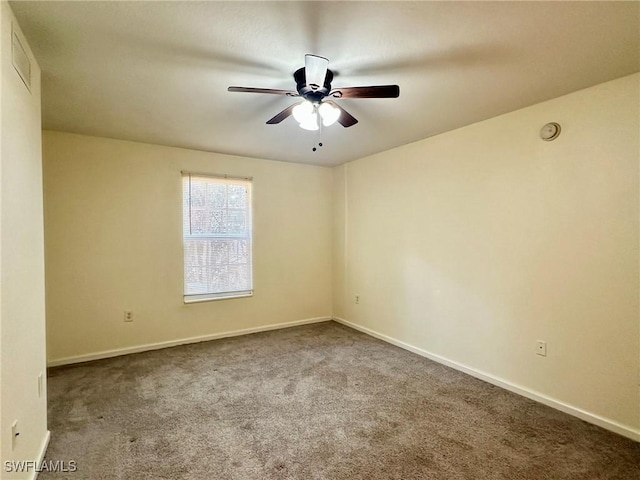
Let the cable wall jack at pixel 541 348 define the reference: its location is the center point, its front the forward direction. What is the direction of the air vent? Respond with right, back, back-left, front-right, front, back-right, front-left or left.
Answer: front

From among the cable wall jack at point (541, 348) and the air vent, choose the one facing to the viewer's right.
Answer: the air vent

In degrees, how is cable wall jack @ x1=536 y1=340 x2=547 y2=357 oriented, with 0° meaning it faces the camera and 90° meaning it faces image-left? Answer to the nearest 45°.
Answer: approximately 45°

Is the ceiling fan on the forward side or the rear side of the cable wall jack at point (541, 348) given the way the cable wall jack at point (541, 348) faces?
on the forward side

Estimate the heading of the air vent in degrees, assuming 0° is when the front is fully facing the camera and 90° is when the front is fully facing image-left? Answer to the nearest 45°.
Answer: approximately 270°

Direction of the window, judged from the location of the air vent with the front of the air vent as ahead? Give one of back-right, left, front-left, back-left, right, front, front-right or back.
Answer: front-left

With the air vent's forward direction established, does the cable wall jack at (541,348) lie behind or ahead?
ahead

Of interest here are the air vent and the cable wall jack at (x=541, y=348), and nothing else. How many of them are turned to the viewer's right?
1
